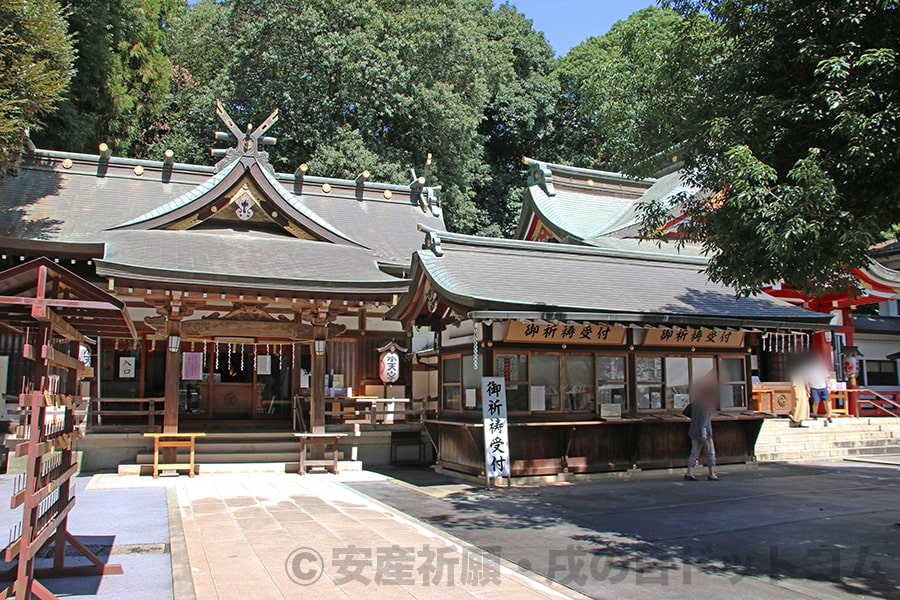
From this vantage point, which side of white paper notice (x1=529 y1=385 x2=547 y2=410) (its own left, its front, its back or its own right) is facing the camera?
front

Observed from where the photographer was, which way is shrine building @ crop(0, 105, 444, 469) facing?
facing the viewer

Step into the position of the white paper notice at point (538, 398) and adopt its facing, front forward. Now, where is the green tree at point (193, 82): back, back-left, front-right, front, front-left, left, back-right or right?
back-right

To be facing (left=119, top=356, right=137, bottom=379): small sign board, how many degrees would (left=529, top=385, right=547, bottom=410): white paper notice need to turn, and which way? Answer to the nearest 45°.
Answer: approximately 90° to its right

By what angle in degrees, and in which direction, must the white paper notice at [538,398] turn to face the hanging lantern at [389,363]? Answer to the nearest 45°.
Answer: approximately 135° to its right

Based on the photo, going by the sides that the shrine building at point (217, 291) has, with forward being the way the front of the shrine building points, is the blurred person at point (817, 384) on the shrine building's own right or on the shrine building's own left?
on the shrine building's own left

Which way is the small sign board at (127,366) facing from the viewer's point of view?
toward the camera

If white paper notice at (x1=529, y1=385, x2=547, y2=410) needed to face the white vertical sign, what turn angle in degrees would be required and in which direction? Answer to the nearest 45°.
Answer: approximately 45° to its right

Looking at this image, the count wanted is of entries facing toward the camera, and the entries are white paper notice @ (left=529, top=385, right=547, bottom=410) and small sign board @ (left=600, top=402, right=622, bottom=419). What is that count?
2

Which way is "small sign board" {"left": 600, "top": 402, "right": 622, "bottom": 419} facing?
toward the camera
